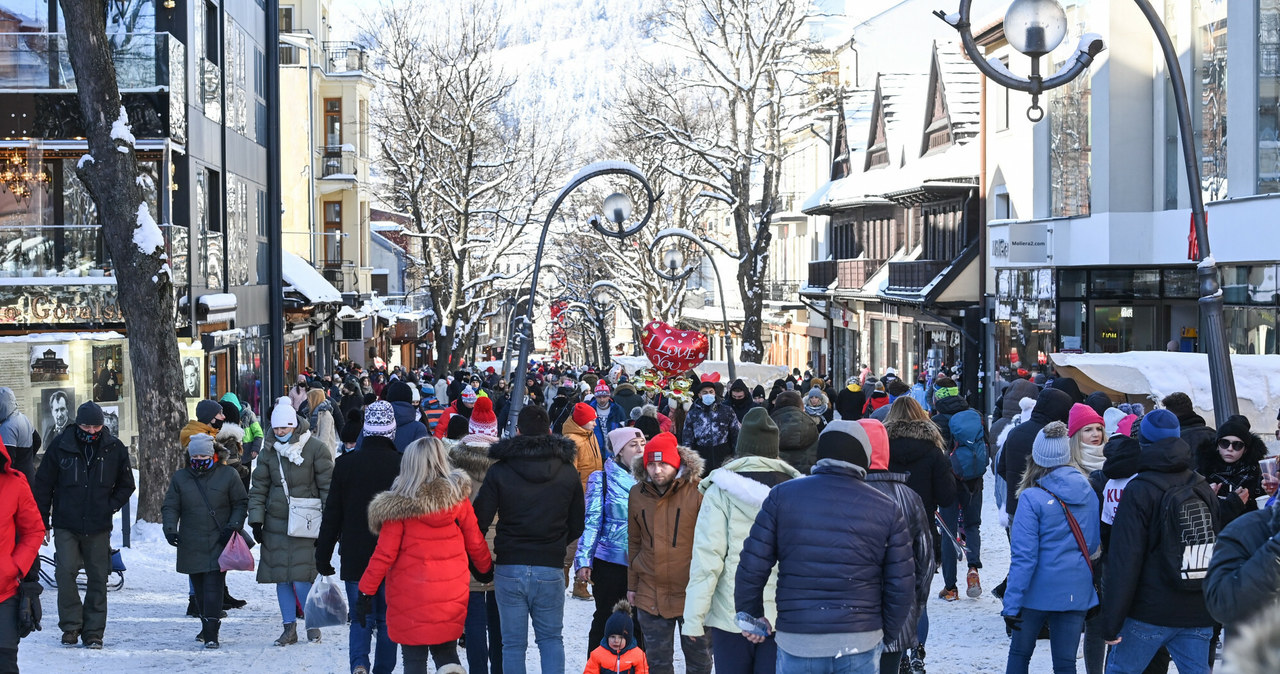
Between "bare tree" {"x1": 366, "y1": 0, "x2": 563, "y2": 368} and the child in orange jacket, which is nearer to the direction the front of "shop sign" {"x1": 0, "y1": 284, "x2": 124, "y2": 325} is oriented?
the child in orange jacket

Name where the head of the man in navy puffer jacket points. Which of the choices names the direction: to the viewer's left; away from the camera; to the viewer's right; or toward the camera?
away from the camera

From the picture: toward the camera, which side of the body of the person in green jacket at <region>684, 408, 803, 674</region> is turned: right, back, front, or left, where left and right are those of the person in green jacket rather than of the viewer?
back

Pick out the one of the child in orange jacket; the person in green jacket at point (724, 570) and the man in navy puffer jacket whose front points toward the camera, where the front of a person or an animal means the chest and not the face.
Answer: the child in orange jacket

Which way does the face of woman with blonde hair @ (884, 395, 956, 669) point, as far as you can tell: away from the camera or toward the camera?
away from the camera

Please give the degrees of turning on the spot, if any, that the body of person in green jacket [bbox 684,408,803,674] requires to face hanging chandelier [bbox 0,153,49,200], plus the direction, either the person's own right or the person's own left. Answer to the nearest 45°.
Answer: approximately 45° to the person's own left

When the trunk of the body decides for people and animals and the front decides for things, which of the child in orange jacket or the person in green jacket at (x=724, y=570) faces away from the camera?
the person in green jacket

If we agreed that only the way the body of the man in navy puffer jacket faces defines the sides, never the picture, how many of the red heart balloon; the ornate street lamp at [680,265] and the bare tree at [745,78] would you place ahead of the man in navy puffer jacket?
3

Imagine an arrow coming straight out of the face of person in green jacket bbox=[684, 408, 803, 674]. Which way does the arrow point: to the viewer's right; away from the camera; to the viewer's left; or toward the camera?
away from the camera

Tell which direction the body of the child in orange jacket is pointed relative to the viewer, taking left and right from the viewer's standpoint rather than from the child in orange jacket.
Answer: facing the viewer

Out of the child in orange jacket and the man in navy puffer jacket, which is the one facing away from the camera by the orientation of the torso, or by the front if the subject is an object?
the man in navy puffer jacket

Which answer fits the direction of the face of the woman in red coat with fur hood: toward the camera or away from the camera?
away from the camera

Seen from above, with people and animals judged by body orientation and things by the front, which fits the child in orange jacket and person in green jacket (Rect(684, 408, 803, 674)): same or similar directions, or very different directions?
very different directions

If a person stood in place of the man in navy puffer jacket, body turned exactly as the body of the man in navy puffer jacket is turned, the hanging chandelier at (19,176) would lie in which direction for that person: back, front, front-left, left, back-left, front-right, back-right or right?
front-left

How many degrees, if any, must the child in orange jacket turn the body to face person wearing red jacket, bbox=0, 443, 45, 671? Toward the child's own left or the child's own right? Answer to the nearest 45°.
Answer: approximately 90° to the child's own right

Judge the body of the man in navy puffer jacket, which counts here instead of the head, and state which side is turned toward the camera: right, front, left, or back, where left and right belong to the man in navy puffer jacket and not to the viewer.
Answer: back
